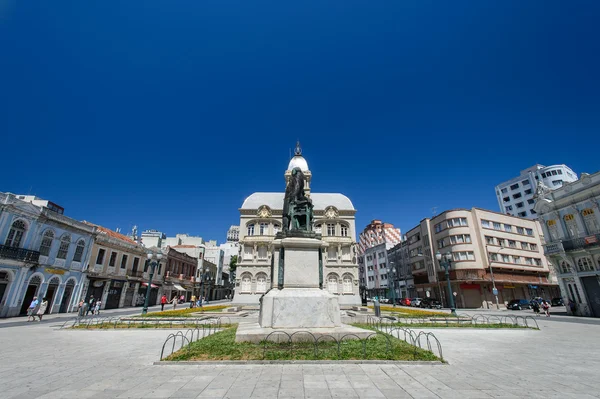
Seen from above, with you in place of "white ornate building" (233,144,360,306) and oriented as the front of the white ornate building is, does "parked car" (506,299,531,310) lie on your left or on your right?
on your left

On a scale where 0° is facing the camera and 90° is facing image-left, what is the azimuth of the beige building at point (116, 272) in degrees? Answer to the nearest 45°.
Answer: approximately 315°

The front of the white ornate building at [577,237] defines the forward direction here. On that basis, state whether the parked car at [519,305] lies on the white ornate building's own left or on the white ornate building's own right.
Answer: on the white ornate building's own right

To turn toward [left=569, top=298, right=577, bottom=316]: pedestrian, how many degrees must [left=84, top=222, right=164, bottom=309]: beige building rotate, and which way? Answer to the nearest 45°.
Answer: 0° — it already faces them

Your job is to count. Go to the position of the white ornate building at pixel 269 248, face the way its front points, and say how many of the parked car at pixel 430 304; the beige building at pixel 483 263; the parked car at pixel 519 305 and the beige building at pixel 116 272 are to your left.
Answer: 3

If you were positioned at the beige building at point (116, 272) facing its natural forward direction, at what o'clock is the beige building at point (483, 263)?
the beige building at point (483, 263) is roughly at 11 o'clock from the beige building at point (116, 272).

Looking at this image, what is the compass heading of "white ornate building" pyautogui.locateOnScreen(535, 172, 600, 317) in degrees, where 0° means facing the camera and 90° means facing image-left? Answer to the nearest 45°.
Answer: approximately 45°

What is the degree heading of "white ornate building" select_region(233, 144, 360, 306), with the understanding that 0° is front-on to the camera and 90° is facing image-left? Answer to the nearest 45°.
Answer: approximately 0°

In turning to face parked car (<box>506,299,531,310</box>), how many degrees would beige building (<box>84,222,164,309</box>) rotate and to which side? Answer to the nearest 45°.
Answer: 0° — it already faces it

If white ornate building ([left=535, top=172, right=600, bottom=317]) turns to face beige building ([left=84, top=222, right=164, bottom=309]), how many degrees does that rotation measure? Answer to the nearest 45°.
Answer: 0° — it already faces it

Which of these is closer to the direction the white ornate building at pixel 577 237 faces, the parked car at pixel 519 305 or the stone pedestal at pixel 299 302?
the stone pedestal

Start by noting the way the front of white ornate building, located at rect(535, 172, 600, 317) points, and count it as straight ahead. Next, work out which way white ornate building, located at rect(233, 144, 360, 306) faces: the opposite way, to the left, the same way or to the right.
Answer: to the left
